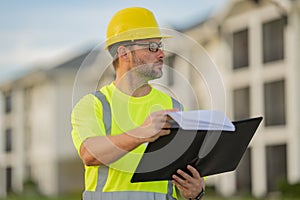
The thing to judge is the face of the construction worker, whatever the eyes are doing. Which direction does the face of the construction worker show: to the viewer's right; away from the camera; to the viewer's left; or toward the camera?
to the viewer's right

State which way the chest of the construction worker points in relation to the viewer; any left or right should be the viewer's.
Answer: facing the viewer and to the right of the viewer
